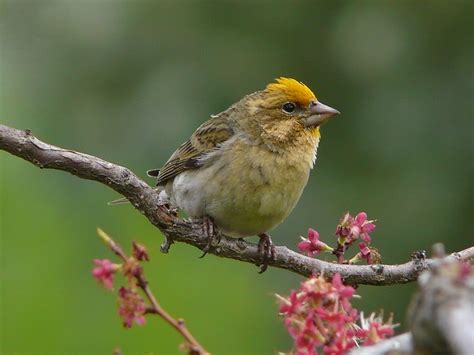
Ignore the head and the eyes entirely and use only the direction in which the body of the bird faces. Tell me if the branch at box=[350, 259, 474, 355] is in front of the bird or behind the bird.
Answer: in front

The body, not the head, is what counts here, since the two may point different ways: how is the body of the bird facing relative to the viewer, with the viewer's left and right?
facing the viewer and to the right of the viewer

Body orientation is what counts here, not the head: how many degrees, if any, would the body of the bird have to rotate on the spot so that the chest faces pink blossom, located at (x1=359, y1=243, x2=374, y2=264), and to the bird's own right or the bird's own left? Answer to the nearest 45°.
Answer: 0° — it already faces it

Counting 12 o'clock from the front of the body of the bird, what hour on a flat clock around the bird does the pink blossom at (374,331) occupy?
The pink blossom is roughly at 1 o'clock from the bird.
